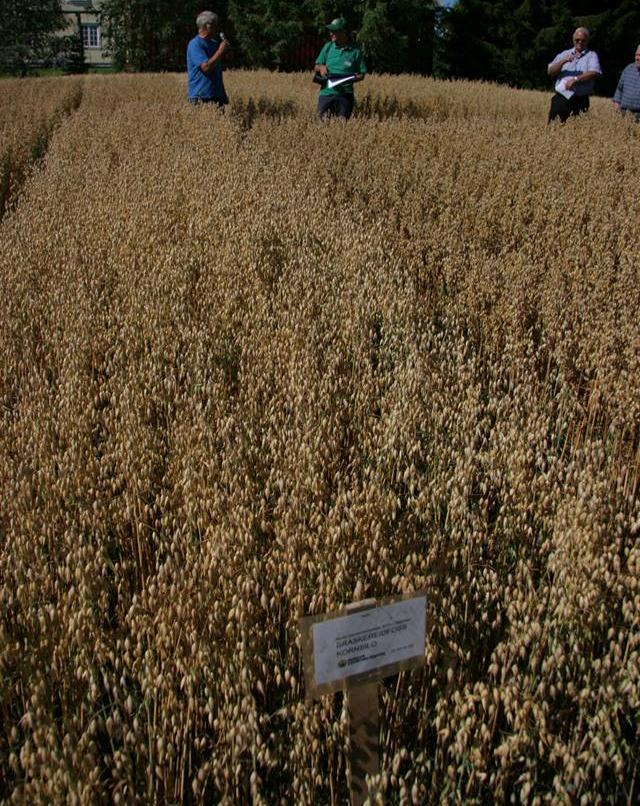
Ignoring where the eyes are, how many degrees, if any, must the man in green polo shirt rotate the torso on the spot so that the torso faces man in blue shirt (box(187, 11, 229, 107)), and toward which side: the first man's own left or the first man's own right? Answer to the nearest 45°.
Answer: approximately 45° to the first man's own right

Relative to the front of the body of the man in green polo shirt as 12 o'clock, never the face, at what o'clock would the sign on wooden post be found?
The sign on wooden post is roughly at 12 o'clock from the man in green polo shirt.

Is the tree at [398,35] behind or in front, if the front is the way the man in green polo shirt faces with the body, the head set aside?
behind

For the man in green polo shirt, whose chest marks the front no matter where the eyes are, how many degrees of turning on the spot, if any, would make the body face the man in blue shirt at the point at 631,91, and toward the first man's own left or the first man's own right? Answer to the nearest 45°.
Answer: approximately 90° to the first man's own left

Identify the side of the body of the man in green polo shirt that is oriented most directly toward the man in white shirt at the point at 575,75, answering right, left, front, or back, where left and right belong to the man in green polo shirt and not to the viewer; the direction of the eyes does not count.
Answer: left

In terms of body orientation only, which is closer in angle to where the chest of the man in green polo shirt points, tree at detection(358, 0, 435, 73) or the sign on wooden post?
the sign on wooden post

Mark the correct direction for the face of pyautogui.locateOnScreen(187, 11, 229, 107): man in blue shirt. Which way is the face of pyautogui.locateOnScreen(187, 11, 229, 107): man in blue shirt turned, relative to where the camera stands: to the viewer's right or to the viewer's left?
to the viewer's right

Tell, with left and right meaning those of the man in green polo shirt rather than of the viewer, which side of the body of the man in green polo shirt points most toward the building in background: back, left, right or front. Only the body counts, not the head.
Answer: back

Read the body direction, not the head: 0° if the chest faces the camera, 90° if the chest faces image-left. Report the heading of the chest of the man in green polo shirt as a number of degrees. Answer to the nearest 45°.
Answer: approximately 0°

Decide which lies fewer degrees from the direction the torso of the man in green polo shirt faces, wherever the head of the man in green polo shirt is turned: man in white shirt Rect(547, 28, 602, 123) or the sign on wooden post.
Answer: the sign on wooden post

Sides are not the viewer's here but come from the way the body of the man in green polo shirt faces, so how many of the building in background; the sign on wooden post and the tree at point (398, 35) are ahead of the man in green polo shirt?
1

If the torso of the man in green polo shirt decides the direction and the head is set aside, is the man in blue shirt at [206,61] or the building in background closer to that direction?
the man in blue shirt
